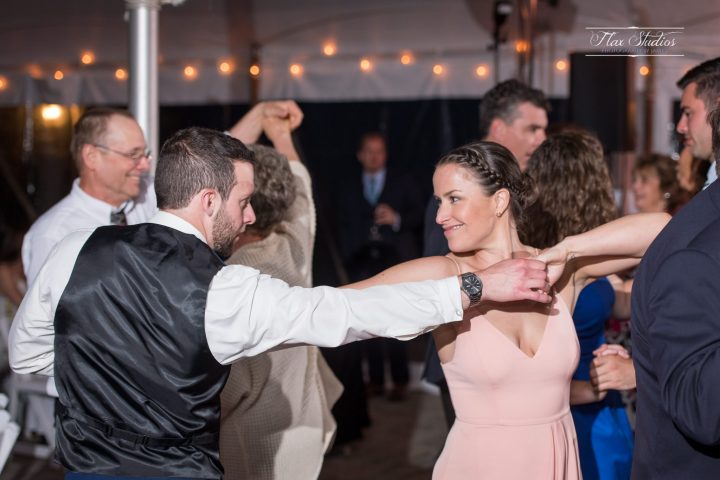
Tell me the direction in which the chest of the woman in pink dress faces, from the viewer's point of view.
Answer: toward the camera

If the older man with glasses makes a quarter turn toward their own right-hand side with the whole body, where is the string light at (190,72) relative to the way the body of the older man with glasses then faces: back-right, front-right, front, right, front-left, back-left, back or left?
back-right

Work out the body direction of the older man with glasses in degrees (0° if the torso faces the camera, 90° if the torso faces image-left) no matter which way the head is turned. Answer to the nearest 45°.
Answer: approximately 315°

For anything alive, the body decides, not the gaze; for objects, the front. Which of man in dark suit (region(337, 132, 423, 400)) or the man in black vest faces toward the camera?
the man in dark suit

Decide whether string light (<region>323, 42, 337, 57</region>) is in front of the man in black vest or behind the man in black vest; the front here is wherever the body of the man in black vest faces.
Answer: in front

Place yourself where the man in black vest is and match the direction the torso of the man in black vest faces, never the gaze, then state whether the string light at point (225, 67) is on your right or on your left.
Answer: on your left

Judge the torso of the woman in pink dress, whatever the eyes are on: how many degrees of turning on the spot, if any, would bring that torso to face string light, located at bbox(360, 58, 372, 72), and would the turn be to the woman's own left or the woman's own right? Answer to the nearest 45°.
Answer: approximately 180°

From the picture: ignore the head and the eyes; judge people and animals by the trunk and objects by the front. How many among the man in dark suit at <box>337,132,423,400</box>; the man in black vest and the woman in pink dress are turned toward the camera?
2

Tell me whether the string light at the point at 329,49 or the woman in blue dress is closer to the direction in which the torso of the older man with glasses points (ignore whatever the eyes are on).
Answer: the woman in blue dress

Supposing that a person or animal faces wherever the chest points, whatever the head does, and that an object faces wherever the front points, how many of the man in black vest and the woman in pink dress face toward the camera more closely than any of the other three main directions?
1

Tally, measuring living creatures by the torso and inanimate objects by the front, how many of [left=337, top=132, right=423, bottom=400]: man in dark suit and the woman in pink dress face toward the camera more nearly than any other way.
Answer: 2

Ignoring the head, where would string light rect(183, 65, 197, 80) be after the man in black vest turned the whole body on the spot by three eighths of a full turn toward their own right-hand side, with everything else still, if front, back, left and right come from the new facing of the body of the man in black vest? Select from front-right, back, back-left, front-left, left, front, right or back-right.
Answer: back

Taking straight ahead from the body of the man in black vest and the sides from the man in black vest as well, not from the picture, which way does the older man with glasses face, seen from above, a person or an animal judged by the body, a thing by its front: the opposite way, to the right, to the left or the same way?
to the right

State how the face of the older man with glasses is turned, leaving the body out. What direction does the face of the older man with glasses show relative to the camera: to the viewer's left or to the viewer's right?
to the viewer's right

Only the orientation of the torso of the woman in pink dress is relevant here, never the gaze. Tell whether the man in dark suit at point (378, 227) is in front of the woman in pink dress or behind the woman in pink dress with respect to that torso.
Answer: behind

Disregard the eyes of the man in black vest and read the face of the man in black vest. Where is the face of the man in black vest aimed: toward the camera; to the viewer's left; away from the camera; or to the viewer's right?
to the viewer's right
